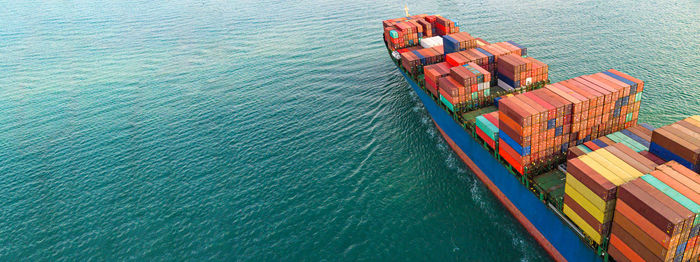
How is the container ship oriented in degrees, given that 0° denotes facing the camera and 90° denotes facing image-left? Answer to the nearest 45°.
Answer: approximately 135°
